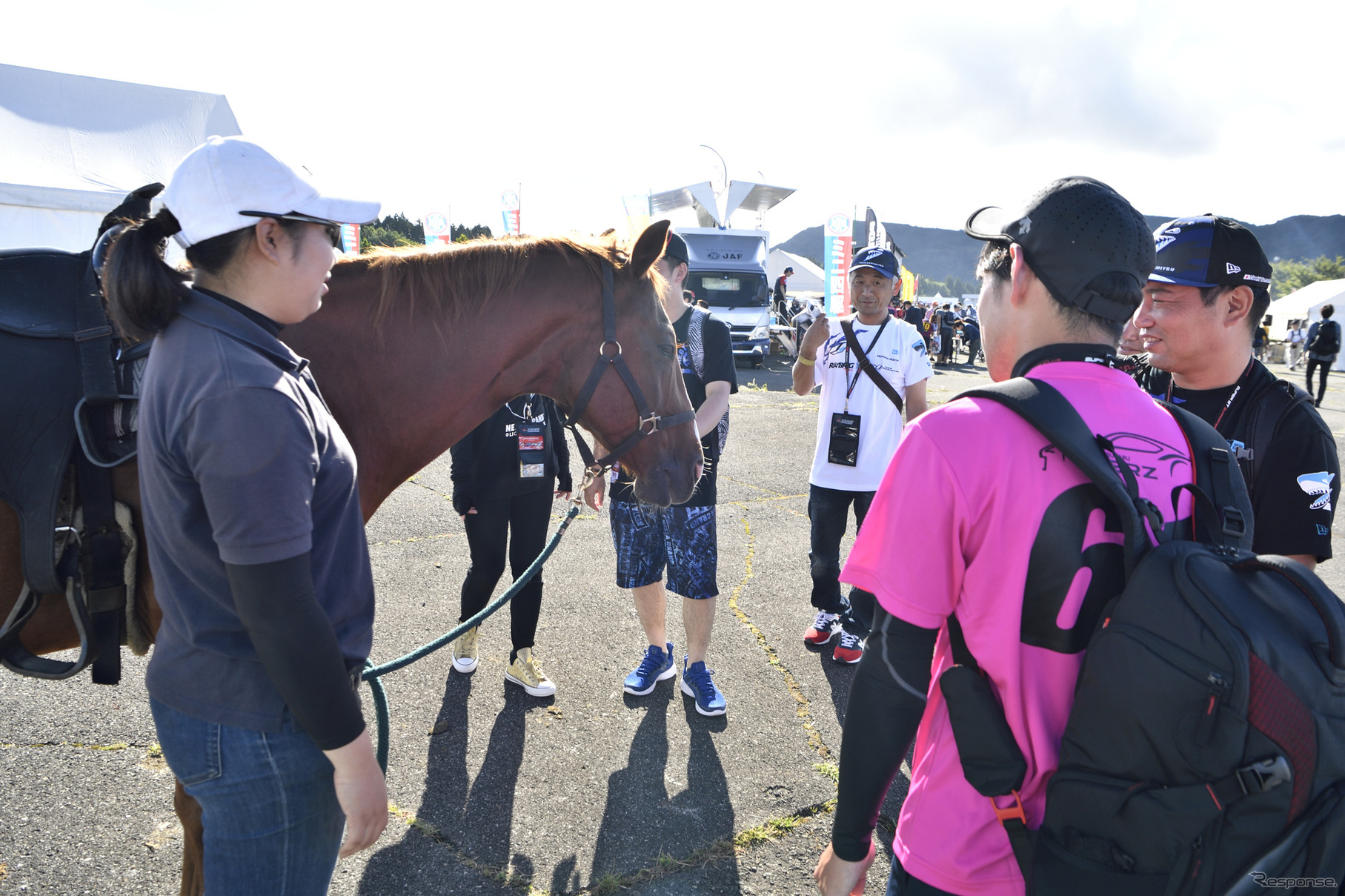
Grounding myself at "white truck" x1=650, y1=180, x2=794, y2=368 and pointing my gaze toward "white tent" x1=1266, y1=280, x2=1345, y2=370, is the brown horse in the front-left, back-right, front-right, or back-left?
back-right

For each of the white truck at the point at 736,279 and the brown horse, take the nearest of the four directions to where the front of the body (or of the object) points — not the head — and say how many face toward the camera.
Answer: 1

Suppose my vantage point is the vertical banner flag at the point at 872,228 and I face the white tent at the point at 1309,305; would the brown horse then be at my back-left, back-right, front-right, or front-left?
back-right

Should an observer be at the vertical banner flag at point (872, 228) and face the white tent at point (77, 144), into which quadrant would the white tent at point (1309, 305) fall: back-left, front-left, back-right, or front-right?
back-left

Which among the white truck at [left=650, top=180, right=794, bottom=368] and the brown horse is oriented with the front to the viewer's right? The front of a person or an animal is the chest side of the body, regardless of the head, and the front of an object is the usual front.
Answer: the brown horse

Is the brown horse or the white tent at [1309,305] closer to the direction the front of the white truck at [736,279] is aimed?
the brown horse

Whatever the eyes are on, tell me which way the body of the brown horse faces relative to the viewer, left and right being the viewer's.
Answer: facing to the right of the viewer

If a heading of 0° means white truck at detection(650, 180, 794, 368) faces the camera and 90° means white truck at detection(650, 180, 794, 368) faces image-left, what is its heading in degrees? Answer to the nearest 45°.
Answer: approximately 0°

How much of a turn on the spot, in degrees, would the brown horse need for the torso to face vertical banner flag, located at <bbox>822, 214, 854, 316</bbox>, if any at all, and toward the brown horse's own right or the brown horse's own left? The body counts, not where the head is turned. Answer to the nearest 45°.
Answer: approximately 45° to the brown horse's own left
